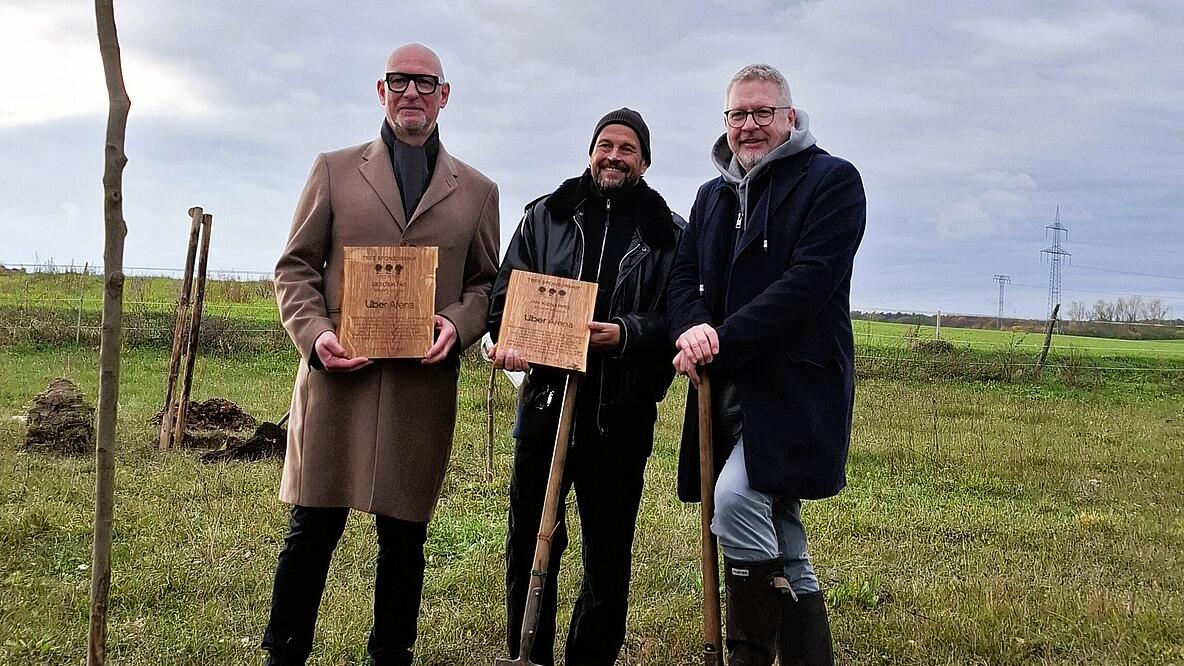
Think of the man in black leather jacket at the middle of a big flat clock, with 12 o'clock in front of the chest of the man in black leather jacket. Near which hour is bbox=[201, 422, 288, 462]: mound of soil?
The mound of soil is roughly at 5 o'clock from the man in black leather jacket.

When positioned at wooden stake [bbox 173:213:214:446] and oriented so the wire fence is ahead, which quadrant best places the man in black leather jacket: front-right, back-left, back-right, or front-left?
back-right

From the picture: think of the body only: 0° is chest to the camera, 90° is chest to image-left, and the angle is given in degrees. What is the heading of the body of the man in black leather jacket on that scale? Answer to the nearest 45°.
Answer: approximately 0°

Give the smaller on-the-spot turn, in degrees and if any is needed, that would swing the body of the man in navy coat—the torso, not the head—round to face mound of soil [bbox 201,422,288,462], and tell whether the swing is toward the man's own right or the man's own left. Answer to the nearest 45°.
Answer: approximately 90° to the man's own right

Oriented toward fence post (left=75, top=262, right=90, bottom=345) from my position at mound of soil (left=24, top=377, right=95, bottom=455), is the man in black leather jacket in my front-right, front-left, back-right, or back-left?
back-right

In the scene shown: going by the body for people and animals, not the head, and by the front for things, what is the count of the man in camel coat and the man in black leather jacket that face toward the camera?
2

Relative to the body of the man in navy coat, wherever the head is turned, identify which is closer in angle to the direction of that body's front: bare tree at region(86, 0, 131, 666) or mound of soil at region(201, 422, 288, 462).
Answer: the bare tree

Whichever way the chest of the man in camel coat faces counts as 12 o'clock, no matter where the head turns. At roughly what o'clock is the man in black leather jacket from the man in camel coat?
The man in black leather jacket is roughly at 9 o'clock from the man in camel coat.

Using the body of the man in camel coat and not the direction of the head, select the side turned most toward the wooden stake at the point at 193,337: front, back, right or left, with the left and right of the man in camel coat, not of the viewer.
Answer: back

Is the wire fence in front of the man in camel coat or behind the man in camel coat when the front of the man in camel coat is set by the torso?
behind

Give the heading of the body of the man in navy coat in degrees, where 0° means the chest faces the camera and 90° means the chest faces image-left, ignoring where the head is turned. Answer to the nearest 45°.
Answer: approximately 45°

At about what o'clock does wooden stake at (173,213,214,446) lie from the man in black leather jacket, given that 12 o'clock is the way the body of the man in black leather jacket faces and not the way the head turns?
The wooden stake is roughly at 5 o'clock from the man in black leather jacket.
